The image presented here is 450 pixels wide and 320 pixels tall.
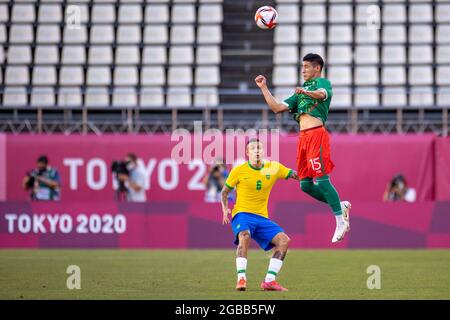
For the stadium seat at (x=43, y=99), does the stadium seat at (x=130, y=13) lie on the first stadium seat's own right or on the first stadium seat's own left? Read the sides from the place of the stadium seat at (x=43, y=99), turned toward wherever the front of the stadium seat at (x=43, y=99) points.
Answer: on the first stadium seat's own left

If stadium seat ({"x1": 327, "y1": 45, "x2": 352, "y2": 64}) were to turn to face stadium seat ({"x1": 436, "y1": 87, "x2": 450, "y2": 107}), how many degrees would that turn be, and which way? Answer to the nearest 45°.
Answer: approximately 90° to its left

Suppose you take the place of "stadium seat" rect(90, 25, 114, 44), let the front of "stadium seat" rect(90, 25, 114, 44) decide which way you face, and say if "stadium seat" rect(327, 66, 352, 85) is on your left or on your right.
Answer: on your left

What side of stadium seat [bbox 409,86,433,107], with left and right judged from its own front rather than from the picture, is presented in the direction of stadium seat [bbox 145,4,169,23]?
right

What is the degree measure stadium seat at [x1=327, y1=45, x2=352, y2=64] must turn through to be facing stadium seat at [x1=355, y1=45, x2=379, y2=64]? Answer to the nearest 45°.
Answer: approximately 90° to its left

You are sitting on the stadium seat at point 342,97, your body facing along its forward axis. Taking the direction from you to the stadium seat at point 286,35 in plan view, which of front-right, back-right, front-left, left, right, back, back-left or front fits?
back-right

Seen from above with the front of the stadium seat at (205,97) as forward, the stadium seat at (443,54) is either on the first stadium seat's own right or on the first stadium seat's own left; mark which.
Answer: on the first stadium seat's own left
